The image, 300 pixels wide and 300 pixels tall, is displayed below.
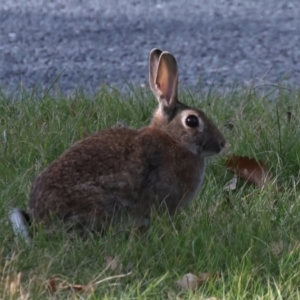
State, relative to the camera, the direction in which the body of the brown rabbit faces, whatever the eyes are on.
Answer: to the viewer's right
